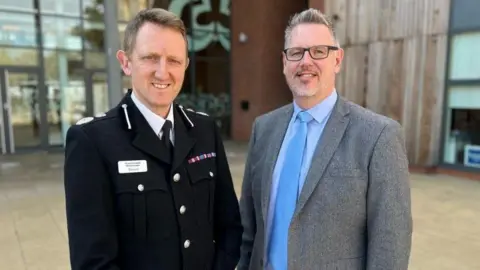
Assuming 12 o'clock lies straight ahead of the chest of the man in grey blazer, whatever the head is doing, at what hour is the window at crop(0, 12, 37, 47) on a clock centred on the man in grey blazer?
The window is roughly at 3 o'clock from the man in grey blazer.

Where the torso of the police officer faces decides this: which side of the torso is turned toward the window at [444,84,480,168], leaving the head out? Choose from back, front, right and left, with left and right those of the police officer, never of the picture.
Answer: left

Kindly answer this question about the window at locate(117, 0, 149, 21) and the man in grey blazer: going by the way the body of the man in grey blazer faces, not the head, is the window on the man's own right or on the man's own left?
on the man's own right

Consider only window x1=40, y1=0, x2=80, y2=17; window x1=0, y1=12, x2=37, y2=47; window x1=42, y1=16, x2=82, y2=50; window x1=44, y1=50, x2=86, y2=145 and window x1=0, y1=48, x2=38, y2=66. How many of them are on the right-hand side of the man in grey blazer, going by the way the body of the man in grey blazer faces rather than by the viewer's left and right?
5

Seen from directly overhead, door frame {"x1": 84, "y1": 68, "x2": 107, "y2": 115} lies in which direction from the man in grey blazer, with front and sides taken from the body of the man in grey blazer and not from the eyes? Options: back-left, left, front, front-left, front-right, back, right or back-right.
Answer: right

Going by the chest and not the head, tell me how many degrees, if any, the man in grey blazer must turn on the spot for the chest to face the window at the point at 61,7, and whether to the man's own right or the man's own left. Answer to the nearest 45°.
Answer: approximately 90° to the man's own right

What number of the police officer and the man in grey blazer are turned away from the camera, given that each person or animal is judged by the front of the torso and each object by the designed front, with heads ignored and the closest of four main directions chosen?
0

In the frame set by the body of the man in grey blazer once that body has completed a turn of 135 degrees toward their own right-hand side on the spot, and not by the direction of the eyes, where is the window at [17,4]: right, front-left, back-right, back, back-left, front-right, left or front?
front-left

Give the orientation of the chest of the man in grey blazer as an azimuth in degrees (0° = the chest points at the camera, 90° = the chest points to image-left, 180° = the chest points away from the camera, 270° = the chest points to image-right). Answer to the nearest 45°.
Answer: approximately 45°

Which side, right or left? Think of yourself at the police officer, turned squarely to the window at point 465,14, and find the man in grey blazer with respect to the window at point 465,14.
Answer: right
